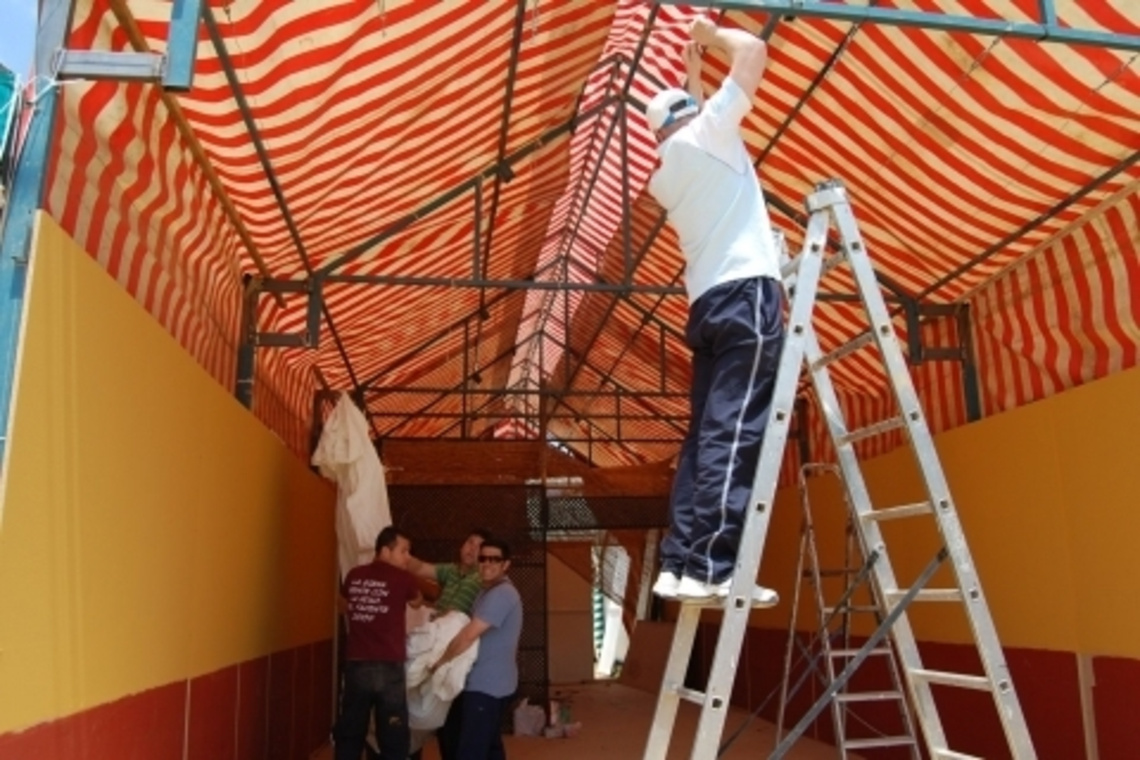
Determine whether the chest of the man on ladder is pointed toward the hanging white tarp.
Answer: no

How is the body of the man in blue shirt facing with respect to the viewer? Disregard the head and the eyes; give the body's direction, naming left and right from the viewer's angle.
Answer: facing to the left of the viewer

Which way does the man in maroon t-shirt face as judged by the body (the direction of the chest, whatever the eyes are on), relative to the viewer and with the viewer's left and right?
facing away from the viewer and to the right of the viewer

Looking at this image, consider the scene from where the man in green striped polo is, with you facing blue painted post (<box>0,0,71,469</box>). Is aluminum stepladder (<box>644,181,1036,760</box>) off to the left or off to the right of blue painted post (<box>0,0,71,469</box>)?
left

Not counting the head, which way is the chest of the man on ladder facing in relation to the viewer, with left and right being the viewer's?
facing away from the viewer and to the right of the viewer

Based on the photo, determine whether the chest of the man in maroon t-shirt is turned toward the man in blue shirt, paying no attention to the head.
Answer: no

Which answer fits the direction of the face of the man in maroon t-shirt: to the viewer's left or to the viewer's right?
to the viewer's right

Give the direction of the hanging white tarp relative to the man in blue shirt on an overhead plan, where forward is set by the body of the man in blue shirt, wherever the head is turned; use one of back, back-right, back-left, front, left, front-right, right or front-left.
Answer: front-right

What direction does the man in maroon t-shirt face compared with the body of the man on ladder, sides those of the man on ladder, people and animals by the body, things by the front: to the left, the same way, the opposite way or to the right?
the same way

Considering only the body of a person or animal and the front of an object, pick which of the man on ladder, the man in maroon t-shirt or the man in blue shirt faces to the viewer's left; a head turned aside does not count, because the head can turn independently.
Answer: the man in blue shirt

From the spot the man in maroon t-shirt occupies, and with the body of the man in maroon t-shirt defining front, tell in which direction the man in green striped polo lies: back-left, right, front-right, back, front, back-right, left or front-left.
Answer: front
